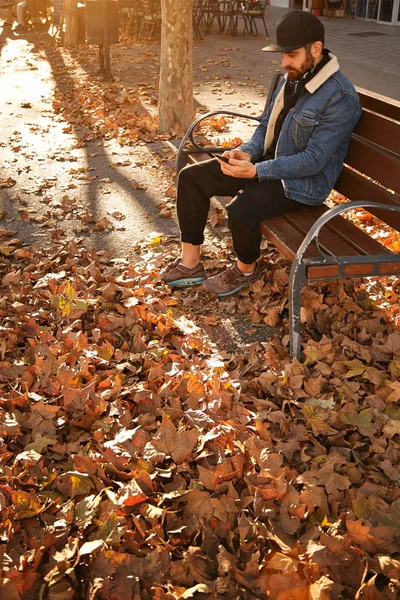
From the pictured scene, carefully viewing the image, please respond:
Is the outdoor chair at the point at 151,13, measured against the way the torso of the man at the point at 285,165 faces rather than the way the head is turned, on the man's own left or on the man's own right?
on the man's own right

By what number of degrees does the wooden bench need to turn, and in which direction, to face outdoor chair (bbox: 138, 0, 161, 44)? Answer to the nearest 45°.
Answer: approximately 135° to its right

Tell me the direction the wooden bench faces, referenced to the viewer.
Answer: facing the viewer and to the left of the viewer

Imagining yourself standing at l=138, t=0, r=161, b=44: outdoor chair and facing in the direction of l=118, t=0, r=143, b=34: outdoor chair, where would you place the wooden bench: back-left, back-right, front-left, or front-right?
back-left

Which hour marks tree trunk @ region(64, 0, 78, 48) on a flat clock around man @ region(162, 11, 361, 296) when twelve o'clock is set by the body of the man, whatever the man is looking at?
The tree trunk is roughly at 4 o'clock from the man.

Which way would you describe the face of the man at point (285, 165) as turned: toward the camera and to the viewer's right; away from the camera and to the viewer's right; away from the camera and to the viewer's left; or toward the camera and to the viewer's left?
toward the camera and to the viewer's left

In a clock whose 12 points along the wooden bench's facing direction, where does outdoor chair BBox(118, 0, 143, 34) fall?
The outdoor chair is roughly at 4 o'clock from the wooden bench.

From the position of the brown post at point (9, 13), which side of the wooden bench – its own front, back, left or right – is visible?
right
